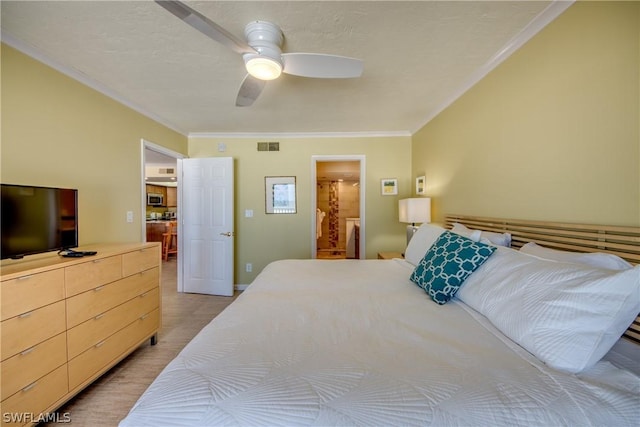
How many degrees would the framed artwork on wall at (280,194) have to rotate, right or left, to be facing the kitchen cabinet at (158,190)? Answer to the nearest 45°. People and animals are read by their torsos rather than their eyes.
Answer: approximately 135° to its right

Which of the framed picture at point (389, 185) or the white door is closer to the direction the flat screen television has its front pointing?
the framed picture

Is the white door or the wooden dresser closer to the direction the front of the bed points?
the wooden dresser

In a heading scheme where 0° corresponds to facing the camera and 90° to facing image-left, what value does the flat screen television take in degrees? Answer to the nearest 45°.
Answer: approximately 315°

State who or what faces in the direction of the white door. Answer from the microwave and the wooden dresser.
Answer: the microwave

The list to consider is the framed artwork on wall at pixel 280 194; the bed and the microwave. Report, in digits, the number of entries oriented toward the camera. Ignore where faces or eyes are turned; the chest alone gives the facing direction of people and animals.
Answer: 2

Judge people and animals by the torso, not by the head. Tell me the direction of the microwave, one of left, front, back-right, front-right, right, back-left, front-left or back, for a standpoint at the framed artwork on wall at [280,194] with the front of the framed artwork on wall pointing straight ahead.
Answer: back-right

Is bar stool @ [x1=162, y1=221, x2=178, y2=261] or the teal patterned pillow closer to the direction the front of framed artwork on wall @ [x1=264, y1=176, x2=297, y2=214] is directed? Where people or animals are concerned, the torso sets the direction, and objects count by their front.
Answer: the teal patterned pillow

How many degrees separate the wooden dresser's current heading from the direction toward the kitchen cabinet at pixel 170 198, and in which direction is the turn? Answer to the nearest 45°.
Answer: approximately 135° to its left

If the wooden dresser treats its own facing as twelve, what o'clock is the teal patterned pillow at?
The teal patterned pillow is roughly at 12 o'clock from the wooden dresser.

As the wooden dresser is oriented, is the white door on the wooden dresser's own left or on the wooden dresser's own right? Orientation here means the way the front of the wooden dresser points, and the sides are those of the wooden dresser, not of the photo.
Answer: on the wooden dresser's own left

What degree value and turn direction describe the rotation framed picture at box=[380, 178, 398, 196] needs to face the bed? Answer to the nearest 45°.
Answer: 0° — it already faces it

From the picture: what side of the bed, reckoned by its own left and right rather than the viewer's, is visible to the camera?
left
